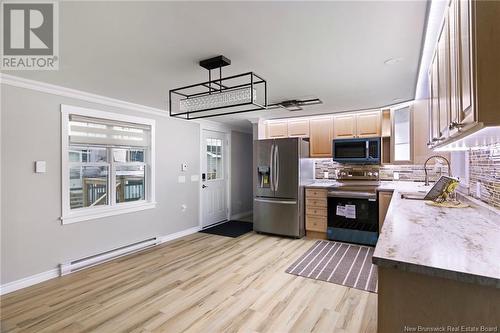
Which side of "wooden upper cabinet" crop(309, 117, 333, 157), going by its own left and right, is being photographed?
front

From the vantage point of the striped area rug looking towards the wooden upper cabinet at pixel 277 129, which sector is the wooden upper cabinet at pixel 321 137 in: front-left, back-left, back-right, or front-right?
front-right

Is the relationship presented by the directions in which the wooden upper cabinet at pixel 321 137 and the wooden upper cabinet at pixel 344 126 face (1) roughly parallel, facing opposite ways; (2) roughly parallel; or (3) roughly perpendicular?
roughly parallel

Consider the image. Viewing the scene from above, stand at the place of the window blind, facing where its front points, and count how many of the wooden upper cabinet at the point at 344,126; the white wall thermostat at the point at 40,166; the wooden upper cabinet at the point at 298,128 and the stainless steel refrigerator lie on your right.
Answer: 1

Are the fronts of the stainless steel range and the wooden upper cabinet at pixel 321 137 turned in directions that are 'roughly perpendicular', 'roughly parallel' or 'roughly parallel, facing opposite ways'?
roughly parallel

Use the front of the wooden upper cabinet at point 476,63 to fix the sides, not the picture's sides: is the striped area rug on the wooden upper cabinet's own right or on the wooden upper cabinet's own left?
on the wooden upper cabinet's own right

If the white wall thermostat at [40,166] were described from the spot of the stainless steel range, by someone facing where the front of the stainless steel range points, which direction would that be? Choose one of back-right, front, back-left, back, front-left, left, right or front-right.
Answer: front-right

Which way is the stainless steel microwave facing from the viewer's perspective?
toward the camera

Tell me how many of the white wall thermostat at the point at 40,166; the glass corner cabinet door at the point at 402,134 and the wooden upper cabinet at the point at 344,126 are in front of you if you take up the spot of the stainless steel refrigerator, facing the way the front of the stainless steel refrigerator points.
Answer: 1
